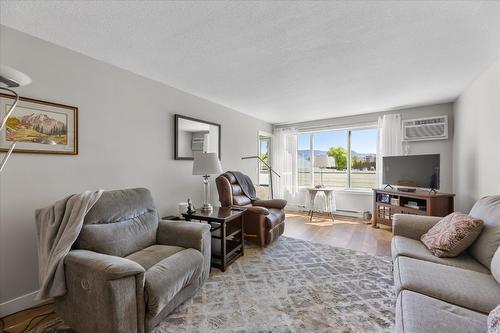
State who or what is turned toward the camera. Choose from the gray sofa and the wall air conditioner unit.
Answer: the wall air conditioner unit

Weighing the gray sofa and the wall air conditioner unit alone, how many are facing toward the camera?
1

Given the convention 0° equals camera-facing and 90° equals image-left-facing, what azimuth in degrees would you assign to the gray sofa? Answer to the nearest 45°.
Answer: approximately 90°

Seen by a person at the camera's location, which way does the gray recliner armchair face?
facing the viewer and to the right of the viewer

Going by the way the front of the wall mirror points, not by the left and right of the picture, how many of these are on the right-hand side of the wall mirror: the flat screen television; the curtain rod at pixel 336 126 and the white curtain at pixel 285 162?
0

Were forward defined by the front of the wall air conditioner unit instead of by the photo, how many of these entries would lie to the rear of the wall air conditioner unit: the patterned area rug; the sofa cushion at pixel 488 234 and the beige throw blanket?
0

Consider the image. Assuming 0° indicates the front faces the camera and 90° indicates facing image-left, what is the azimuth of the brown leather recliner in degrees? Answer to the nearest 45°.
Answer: approximately 315°

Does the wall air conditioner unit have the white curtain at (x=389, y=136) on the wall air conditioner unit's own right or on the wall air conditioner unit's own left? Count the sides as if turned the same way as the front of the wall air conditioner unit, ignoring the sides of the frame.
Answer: on the wall air conditioner unit's own right

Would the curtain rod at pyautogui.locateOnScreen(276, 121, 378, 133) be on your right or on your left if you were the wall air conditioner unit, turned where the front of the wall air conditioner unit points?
on your right

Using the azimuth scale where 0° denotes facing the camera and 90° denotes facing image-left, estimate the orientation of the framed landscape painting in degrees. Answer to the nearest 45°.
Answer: approximately 315°

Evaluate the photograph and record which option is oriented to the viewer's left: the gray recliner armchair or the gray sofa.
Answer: the gray sofa

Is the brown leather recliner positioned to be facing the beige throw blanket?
no

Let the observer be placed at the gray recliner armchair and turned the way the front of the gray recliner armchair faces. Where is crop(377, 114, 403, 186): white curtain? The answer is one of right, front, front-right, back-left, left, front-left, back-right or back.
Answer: front-left

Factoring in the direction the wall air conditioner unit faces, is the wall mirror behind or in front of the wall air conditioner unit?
in front

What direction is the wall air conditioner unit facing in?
toward the camera

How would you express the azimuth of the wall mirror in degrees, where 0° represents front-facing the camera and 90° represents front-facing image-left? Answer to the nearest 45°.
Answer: approximately 315°
